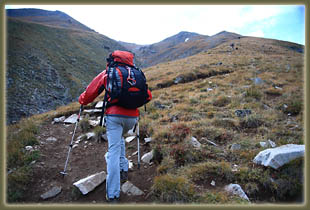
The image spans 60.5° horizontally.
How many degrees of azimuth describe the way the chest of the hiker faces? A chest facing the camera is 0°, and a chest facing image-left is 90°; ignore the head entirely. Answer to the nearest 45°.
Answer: approximately 180°

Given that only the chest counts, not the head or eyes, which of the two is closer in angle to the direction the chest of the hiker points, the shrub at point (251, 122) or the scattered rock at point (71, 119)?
the scattered rock

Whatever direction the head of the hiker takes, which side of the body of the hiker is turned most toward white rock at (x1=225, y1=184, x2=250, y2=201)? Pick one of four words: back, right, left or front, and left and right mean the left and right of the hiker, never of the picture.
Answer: right

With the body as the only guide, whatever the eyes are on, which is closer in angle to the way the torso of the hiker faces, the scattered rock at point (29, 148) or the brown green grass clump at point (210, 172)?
the scattered rock

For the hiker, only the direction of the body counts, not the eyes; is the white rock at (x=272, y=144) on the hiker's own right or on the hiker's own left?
on the hiker's own right

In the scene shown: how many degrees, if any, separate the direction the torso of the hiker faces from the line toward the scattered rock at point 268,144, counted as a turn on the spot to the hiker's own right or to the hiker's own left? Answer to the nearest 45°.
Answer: approximately 90° to the hiker's own right
